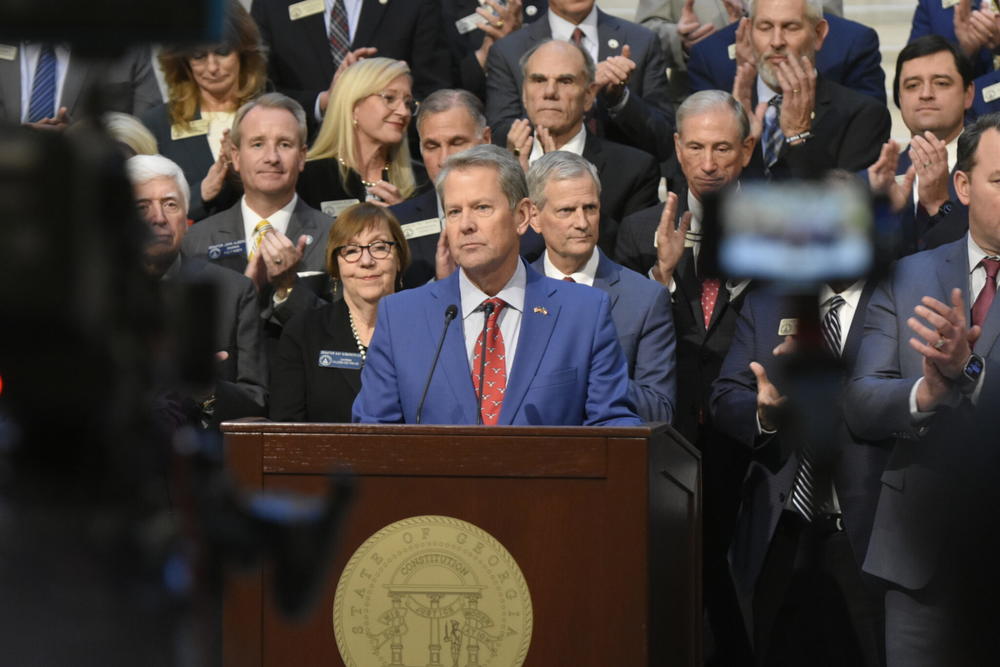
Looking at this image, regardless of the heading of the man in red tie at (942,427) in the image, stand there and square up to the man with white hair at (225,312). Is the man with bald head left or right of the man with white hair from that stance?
right

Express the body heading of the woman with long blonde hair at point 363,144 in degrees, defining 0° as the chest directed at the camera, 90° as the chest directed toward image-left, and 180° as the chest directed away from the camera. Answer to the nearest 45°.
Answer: approximately 315°

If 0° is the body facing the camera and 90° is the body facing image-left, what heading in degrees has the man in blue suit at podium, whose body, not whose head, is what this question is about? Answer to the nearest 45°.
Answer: approximately 0°

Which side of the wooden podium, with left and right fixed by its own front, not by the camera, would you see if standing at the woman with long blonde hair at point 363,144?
back

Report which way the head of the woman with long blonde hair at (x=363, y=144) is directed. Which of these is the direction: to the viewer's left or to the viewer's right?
to the viewer's right

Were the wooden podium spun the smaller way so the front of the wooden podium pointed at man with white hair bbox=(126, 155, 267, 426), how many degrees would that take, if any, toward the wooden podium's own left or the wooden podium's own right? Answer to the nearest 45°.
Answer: approximately 135° to the wooden podium's own right

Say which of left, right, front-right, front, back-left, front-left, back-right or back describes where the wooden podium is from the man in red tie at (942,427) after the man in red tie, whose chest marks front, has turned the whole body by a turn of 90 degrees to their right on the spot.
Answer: front

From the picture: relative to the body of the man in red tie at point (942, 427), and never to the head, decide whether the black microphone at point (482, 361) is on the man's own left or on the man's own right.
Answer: on the man's own right

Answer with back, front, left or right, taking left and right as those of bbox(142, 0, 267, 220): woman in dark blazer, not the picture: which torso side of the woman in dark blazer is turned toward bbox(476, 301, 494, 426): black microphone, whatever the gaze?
front
